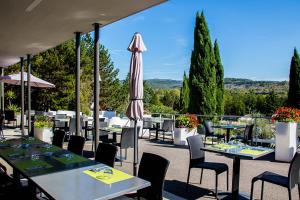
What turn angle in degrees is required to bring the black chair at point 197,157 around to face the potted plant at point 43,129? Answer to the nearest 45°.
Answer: approximately 180°

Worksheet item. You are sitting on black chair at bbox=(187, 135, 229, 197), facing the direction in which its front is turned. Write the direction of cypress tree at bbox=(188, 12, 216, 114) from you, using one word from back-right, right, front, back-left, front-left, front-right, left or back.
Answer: back-left

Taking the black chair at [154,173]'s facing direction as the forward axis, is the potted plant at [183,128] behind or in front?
behind

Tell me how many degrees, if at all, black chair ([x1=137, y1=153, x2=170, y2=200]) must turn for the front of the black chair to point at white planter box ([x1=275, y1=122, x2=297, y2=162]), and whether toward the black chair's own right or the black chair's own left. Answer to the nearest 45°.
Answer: approximately 180°

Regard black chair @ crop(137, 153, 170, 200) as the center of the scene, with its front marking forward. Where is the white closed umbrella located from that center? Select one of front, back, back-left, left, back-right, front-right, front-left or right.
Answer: back-right

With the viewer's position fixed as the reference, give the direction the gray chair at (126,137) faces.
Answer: facing away from the viewer and to the left of the viewer

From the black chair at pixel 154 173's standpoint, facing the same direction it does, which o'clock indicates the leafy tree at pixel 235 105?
The leafy tree is roughly at 5 o'clock from the black chair.

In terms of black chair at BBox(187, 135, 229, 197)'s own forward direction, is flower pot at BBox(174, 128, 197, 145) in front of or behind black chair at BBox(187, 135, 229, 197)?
behind

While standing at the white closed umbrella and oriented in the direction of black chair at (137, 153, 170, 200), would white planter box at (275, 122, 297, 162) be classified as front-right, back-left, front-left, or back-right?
back-left

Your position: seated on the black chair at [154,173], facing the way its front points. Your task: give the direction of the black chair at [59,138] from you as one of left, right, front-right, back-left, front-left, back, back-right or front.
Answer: right
